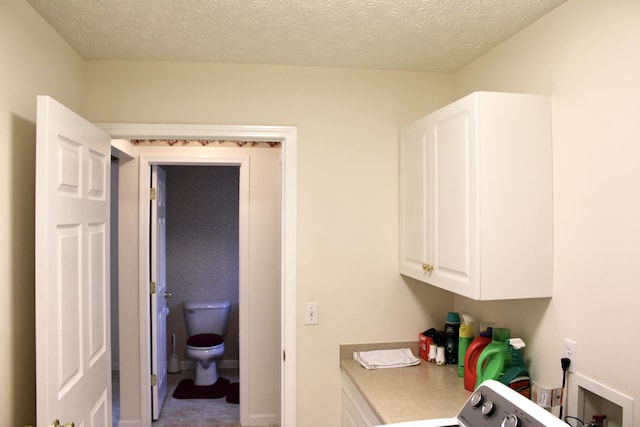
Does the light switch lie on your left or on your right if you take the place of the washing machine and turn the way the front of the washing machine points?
on your right

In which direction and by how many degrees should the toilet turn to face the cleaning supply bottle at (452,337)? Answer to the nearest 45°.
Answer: approximately 45° to its left

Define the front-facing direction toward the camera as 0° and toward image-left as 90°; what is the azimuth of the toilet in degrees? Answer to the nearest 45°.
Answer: approximately 0°

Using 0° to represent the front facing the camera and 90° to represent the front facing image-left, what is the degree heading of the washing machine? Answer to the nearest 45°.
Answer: approximately 45°

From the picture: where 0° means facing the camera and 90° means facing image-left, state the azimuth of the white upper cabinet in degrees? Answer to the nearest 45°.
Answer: approximately 45°

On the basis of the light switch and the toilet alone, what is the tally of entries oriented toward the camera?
2
